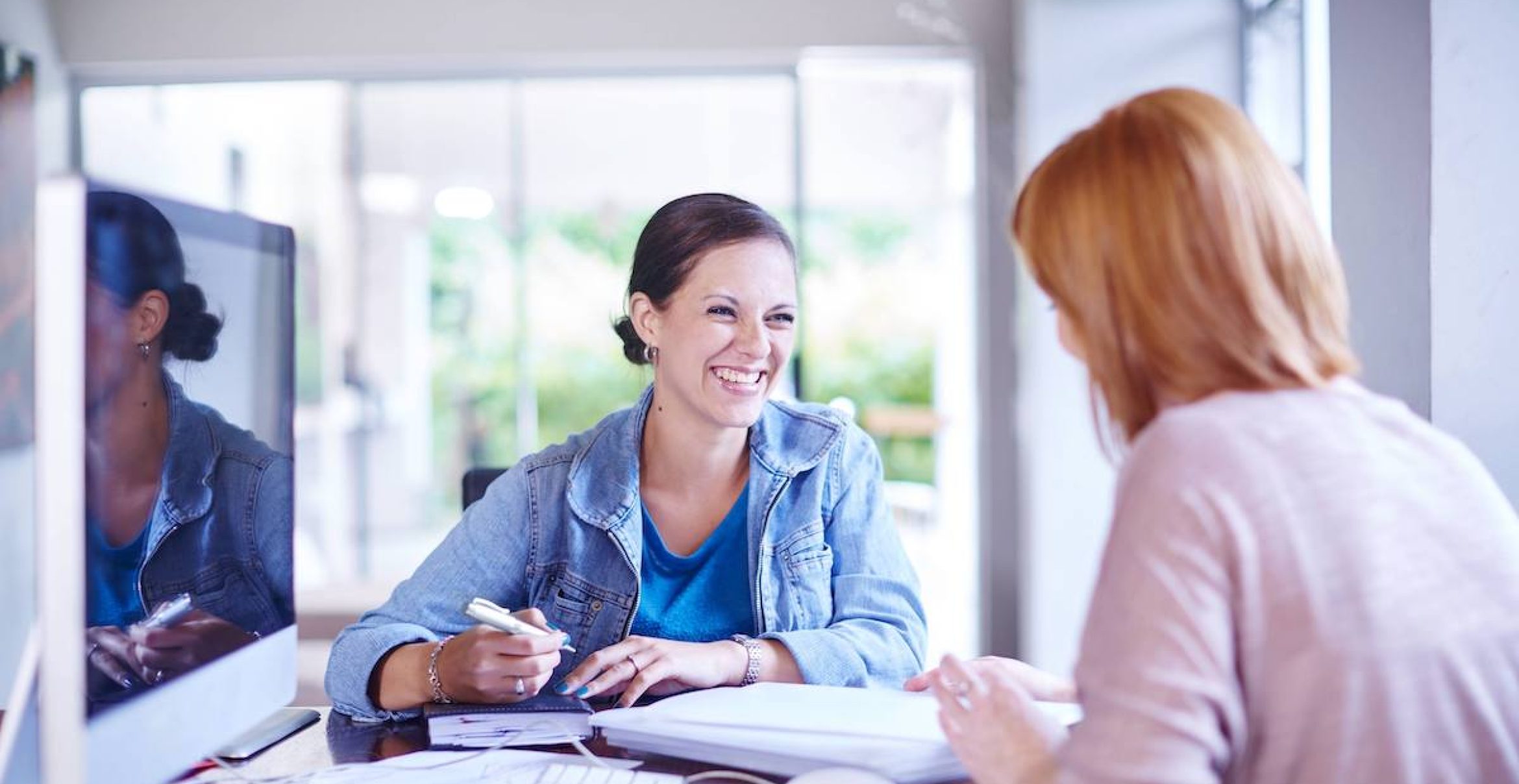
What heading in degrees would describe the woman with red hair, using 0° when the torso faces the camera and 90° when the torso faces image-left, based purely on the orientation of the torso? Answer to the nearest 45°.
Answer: approximately 135°

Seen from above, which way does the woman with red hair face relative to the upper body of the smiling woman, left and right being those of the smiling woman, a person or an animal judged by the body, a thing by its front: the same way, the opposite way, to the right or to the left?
the opposite way

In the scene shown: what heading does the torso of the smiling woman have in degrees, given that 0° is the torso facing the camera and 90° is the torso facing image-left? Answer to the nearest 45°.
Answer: approximately 0°

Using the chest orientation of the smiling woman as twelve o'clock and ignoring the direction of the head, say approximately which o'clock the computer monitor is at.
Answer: The computer monitor is roughly at 1 o'clock from the smiling woman.

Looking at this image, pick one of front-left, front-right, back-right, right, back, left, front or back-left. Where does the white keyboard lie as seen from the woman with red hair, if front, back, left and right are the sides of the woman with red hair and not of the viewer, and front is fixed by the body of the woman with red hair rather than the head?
front-left

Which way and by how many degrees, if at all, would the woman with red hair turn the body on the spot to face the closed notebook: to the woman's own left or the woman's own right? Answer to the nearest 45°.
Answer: approximately 45° to the woman's own left

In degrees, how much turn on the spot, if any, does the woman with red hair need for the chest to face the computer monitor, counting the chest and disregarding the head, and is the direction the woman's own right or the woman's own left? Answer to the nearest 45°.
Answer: approximately 45° to the woman's own left

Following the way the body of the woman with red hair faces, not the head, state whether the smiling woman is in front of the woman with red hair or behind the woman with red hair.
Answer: in front

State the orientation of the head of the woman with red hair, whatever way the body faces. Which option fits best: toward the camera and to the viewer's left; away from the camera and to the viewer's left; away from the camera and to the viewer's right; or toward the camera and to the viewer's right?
away from the camera and to the viewer's left

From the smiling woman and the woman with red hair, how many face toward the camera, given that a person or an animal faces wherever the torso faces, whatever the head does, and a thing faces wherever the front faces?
1
